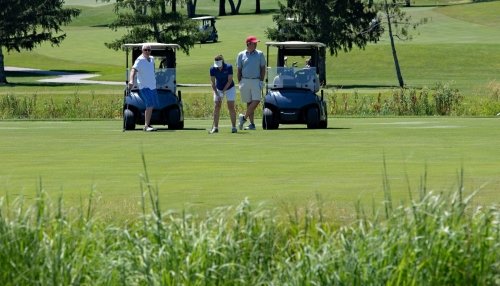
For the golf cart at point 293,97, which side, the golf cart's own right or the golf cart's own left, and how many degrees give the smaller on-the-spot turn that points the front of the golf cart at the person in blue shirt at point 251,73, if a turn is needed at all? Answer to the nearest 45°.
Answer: approximately 45° to the golf cart's own right

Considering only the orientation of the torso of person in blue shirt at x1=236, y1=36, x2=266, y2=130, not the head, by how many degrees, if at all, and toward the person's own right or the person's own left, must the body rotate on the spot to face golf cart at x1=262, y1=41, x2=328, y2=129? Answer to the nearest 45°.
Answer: approximately 135° to the person's own left

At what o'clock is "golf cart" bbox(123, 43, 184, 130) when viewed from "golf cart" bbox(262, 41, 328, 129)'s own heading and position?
"golf cart" bbox(123, 43, 184, 130) is roughly at 3 o'clock from "golf cart" bbox(262, 41, 328, 129).

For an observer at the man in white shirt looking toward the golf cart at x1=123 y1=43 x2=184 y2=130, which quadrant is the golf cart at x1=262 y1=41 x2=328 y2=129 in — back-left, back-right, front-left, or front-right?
front-right

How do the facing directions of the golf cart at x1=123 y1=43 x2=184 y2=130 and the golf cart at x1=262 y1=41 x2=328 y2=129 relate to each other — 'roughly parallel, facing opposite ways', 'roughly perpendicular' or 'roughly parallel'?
roughly parallel

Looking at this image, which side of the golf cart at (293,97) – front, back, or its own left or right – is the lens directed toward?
front

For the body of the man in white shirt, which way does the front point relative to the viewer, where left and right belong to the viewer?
facing the viewer and to the right of the viewer

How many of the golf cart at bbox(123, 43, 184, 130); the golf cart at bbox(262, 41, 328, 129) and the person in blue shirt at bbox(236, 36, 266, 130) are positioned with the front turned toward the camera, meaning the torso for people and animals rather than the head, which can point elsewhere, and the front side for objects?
3

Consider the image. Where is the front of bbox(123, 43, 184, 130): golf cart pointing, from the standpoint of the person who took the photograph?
facing the viewer

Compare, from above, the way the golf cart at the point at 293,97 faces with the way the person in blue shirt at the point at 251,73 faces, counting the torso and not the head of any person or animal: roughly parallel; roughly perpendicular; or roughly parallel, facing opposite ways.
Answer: roughly parallel

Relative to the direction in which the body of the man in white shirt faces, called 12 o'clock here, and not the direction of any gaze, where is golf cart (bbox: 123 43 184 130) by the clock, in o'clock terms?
The golf cart is roughly at 8 o'clock from the man in white shirt.
